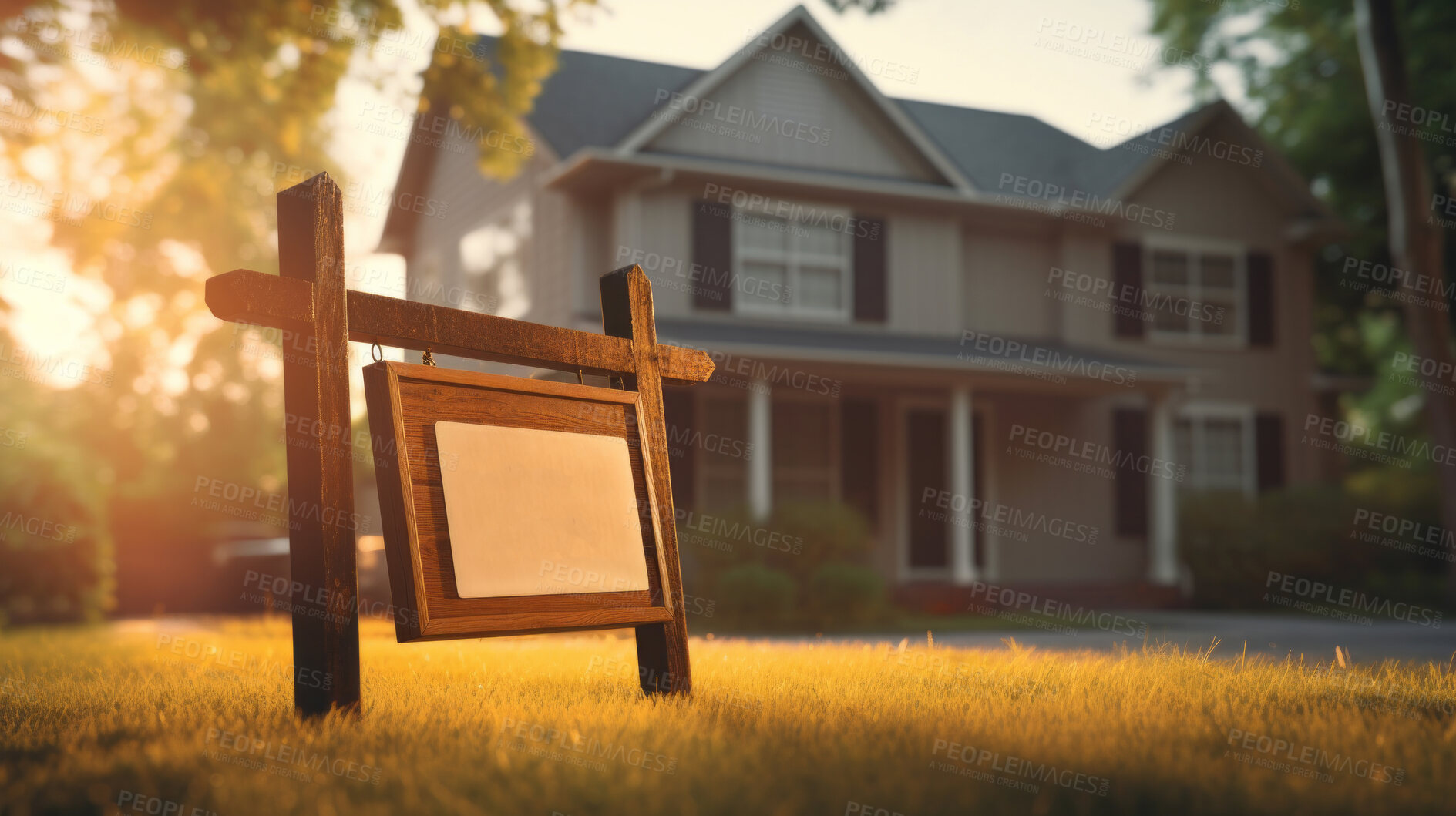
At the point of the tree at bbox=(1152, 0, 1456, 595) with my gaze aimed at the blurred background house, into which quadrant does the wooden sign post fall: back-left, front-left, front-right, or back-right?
front-left

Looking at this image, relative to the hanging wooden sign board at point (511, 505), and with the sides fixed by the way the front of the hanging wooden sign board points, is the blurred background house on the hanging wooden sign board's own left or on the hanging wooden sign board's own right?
on the hanging wooden sign board's own left

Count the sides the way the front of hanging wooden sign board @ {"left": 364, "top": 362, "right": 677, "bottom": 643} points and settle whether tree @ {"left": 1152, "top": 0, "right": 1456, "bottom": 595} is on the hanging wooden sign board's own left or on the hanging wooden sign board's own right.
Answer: on the hanging wooden sign board's own left

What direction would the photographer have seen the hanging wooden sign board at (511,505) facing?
facing the viewer and to the right of the viewer

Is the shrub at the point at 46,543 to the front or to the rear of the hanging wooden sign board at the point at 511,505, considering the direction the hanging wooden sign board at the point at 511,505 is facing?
to the rear

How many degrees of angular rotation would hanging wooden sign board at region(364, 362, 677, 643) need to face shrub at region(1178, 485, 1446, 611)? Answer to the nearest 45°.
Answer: approximately 90° to its left

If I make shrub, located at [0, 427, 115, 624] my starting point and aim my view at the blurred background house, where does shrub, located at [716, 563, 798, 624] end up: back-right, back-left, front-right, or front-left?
front-right

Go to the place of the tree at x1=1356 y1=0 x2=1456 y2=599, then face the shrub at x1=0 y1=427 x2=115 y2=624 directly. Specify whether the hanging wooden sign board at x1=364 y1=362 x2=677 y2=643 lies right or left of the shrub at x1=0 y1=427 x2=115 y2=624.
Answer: left

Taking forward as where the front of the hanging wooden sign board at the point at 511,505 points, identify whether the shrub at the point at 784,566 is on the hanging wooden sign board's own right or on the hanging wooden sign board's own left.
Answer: on the hanging wooden sign board's own left

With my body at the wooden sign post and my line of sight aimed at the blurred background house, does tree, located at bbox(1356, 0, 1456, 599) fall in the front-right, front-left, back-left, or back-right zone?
front-right

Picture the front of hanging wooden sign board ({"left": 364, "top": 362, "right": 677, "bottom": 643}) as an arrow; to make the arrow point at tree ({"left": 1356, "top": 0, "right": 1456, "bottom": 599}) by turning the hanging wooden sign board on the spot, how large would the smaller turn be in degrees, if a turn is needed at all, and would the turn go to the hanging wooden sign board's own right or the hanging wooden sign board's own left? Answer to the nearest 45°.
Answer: approximately 90° to the hanging wooden sign board's own left
